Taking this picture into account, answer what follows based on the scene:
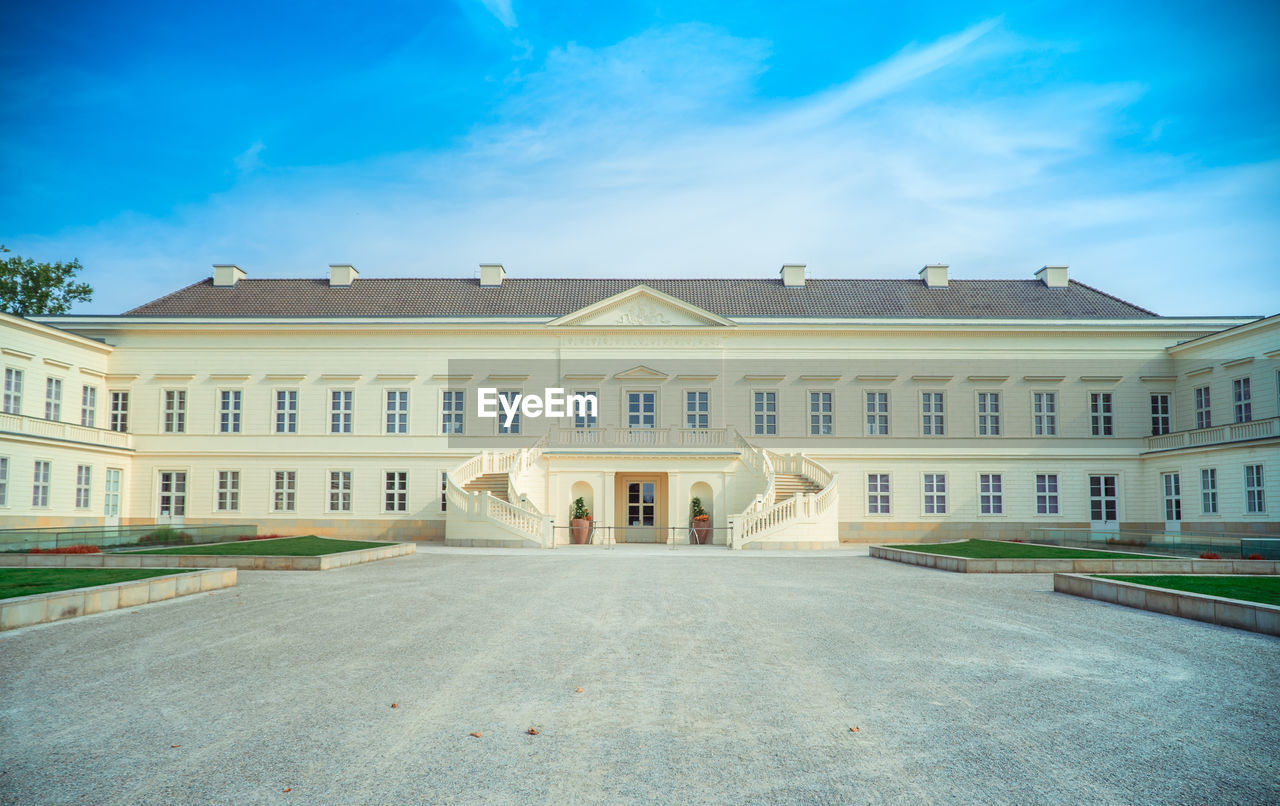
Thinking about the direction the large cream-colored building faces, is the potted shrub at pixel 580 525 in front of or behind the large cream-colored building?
in front

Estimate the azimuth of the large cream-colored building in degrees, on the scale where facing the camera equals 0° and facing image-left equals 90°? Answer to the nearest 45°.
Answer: approximately 0°

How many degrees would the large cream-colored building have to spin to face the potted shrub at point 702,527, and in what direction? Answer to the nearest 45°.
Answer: approximately 45° to its left

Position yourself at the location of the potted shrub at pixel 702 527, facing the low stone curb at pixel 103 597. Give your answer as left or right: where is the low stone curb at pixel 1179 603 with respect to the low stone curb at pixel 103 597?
left

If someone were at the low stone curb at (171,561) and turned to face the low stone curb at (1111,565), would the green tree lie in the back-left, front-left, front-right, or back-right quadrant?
back-left

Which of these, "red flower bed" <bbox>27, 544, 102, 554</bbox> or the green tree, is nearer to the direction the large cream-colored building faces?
the red flower bed

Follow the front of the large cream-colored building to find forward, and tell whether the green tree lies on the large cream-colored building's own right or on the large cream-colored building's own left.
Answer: on the large cream-colored building's own right

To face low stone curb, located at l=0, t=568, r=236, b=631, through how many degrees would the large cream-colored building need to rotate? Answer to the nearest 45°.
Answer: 0° — it already faces it

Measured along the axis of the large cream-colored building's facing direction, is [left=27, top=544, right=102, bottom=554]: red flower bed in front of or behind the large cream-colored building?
in front

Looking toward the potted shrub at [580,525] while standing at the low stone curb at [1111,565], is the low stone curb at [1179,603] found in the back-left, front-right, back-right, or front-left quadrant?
back-left

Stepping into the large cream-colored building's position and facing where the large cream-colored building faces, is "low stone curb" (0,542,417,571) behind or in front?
in front
